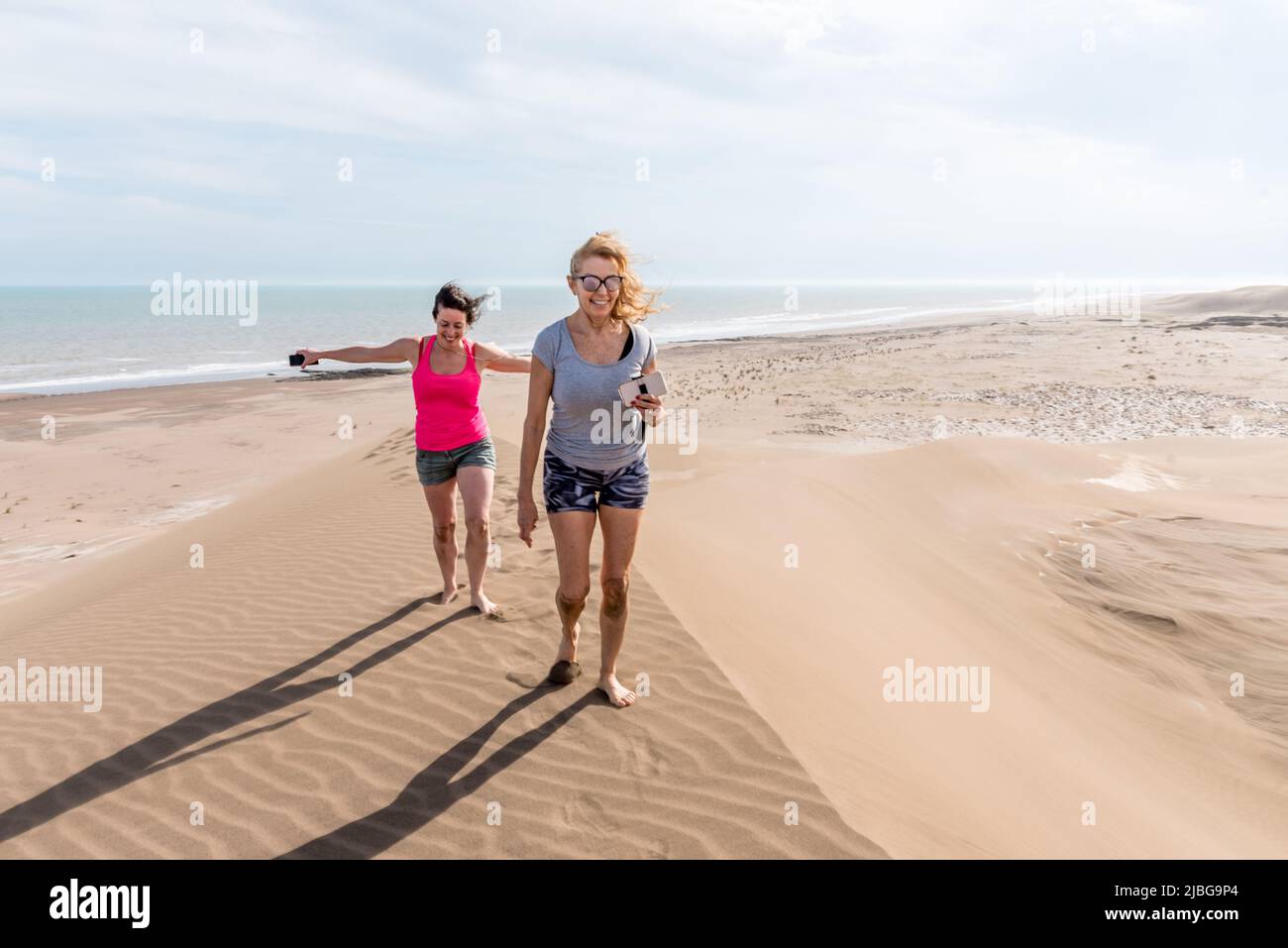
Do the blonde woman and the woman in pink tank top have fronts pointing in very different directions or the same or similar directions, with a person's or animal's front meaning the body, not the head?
same or similar directions

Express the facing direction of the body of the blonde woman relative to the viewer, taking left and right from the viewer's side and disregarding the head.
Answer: facing the viewer

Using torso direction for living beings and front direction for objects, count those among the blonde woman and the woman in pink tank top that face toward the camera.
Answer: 2

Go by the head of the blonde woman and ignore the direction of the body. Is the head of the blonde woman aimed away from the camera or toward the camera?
toward the camera

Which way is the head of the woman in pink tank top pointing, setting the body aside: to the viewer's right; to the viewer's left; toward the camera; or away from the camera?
toward the camera

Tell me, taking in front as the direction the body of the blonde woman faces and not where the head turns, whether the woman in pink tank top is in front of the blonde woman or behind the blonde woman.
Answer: behind

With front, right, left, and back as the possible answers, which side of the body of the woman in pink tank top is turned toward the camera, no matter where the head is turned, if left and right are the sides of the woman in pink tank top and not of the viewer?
front

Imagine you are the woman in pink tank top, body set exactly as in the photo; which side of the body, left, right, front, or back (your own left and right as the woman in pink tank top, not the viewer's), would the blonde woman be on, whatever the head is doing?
front
